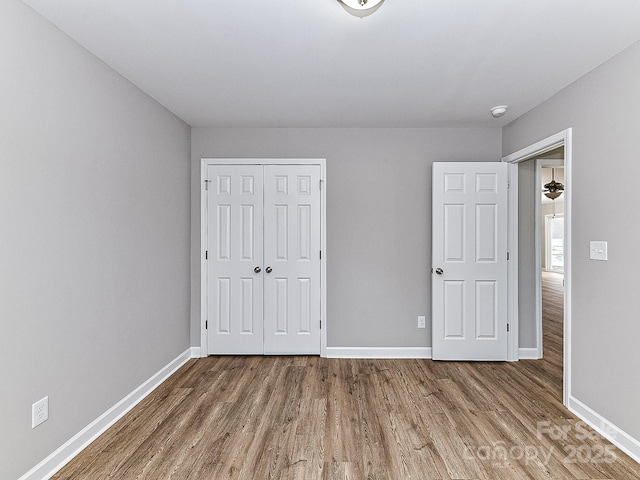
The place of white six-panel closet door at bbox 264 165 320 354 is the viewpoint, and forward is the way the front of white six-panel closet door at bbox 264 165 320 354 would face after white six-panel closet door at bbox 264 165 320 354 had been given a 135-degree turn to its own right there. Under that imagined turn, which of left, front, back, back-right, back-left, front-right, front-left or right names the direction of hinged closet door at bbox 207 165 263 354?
front-left

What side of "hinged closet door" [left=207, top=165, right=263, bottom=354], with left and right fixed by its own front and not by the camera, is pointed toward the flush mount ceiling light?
front

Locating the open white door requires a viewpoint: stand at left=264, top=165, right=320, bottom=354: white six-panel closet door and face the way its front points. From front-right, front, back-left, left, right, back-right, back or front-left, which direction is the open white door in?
left

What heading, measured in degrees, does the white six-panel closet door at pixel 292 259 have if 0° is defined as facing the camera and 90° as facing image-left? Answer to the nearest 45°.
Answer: approximately 0°

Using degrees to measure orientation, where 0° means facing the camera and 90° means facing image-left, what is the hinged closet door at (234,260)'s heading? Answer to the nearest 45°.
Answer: approximately 0°

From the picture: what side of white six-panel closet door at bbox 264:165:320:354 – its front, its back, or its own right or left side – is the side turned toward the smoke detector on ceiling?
left

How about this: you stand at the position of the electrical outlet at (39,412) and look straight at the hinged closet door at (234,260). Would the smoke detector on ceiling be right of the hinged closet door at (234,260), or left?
right
